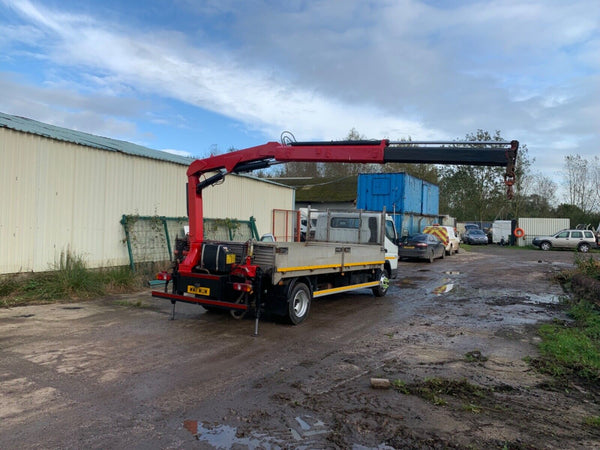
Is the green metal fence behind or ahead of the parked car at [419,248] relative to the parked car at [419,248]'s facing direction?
behind

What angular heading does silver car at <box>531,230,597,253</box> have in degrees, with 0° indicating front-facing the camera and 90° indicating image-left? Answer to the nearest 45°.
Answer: approximately 90°

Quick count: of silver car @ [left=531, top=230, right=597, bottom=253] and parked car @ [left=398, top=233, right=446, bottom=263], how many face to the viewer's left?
1

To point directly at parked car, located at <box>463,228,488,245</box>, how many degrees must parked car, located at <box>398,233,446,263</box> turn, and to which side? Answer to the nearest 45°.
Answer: approximately 45° to its left

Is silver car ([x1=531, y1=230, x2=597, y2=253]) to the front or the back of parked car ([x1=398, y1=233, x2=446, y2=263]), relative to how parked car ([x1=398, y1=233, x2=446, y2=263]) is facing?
to the front

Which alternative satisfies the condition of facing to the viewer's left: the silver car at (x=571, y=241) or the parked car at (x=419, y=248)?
the silver car
